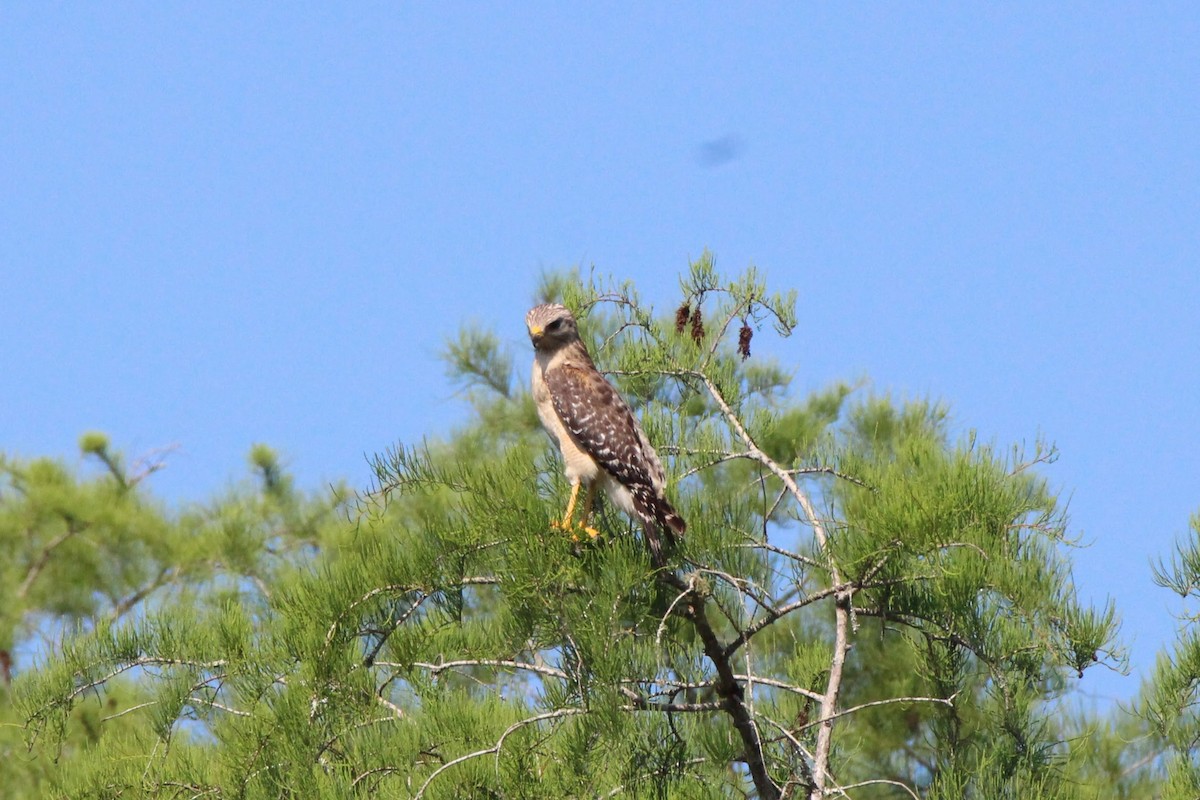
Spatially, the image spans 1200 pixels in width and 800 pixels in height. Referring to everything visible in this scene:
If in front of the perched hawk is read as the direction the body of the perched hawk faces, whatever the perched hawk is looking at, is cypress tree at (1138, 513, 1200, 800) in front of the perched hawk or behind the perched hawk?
behind

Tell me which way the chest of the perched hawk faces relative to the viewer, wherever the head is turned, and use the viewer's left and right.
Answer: facing to the left of the viewer
